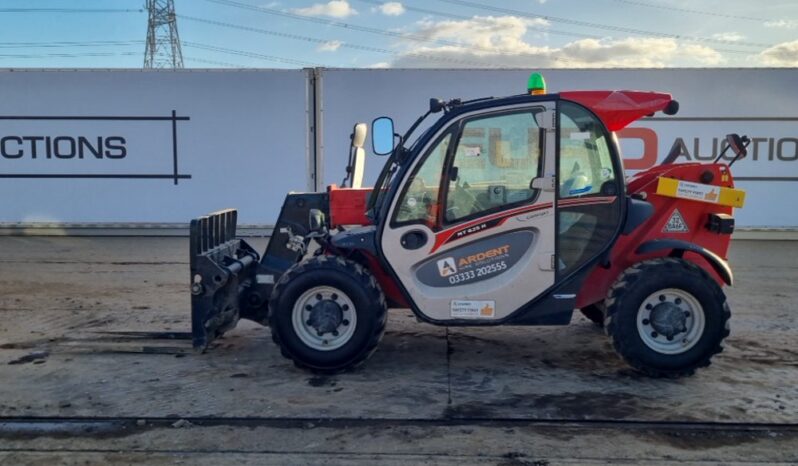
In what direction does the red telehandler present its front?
to the viewer's left
